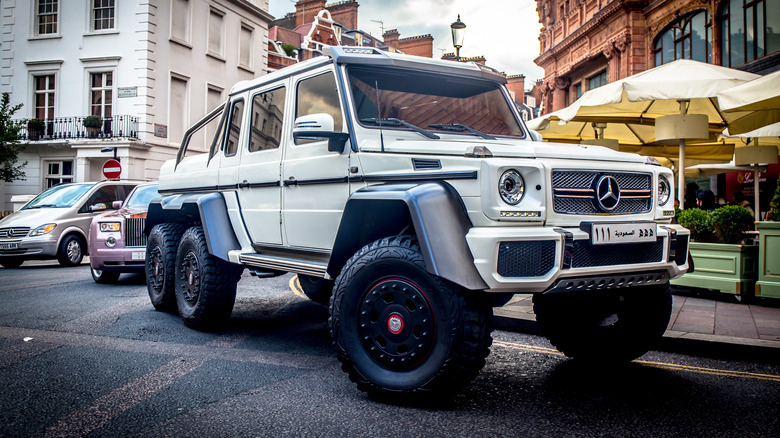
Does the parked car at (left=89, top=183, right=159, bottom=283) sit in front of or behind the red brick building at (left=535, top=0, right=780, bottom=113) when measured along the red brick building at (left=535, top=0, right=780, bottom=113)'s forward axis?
in front

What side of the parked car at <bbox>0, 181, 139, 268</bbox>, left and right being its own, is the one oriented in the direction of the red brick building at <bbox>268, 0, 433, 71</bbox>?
back

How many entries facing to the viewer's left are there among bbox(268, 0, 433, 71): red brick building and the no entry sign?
0

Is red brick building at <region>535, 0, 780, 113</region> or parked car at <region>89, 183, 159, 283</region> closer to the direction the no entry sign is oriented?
the parked car

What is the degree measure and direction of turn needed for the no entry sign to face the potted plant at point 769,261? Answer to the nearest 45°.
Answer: approximately 45° to its left

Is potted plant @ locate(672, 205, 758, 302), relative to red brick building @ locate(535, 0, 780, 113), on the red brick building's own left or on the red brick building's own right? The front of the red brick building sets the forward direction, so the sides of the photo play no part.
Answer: on the red brick building's own left

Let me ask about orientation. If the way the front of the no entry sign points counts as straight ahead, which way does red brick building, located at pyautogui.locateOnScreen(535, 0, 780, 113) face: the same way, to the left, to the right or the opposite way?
to the right

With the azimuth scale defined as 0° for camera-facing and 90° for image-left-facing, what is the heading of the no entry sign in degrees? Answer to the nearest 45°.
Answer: approximately 0°

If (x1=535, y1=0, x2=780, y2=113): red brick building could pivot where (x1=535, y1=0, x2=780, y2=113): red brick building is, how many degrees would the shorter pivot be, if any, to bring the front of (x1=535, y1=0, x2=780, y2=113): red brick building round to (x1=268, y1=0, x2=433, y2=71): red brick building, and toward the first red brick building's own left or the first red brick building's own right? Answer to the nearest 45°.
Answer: approximately 90° to the first red brick building's own right

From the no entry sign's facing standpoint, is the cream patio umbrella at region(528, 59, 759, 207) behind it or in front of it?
in front

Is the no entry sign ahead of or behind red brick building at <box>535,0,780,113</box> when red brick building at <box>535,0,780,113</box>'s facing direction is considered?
ahead

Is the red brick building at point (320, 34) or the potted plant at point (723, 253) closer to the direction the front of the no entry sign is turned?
the potted plant

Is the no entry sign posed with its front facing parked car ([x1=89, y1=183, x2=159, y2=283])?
yes

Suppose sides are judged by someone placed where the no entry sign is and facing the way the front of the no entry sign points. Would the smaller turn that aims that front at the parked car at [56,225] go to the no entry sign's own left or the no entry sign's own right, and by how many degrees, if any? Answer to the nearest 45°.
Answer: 0° — it already faces it
